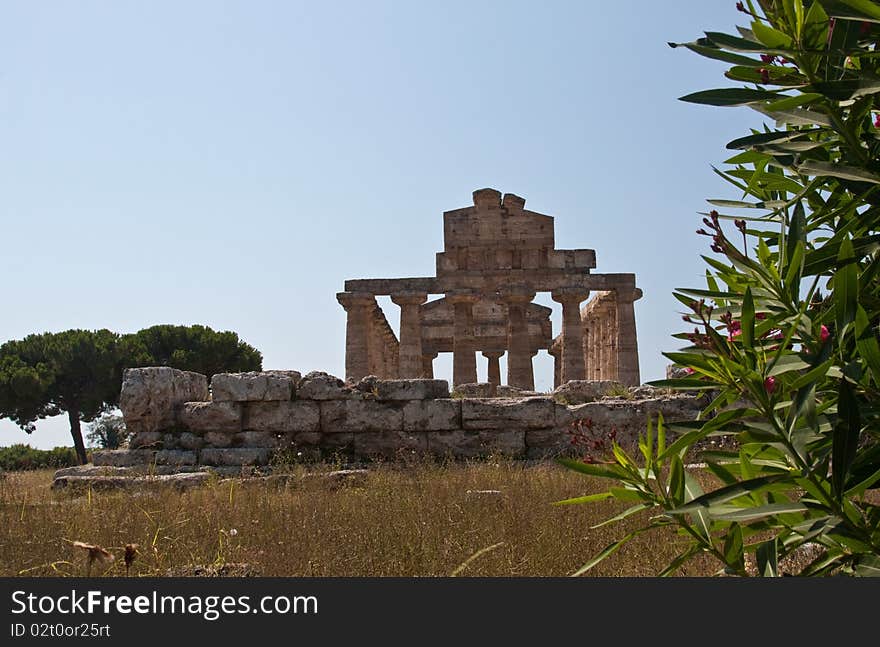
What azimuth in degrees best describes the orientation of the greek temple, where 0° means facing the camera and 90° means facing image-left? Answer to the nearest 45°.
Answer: approximately 0°

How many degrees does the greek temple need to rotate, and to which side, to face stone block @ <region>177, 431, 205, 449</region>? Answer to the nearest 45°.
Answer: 0° — it already faces it

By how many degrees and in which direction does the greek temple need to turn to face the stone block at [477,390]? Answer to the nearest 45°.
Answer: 0° — it already faces it

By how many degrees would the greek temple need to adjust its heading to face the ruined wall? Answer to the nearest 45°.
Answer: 0° — it already faces it
